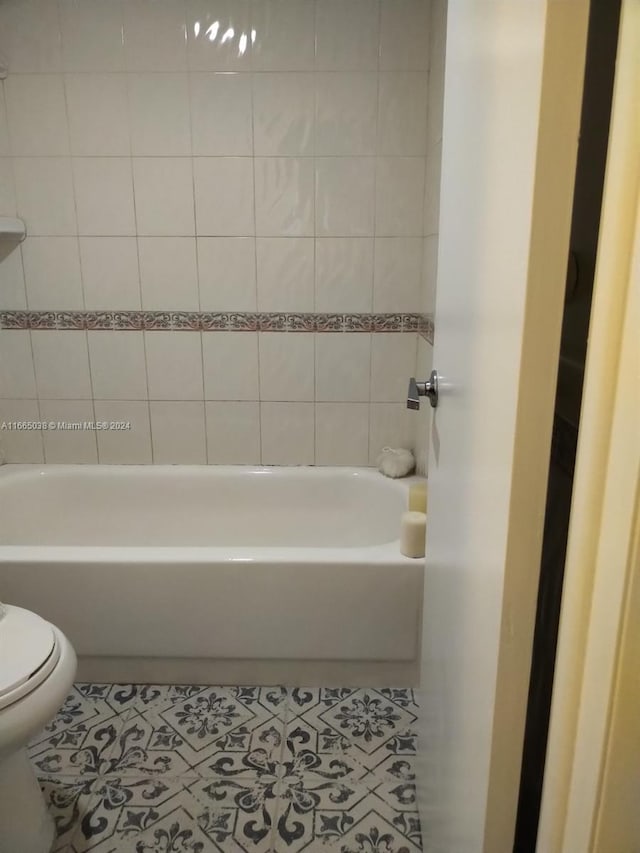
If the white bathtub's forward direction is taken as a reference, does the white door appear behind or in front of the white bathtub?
in front

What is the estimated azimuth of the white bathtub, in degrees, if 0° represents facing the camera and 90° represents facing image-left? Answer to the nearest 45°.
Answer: approximately 0°

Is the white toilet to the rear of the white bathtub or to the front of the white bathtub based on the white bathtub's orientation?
to the front

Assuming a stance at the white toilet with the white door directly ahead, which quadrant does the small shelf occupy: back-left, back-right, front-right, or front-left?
back-left

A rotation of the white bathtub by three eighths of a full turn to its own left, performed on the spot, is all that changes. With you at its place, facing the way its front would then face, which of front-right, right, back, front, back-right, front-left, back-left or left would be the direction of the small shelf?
left
